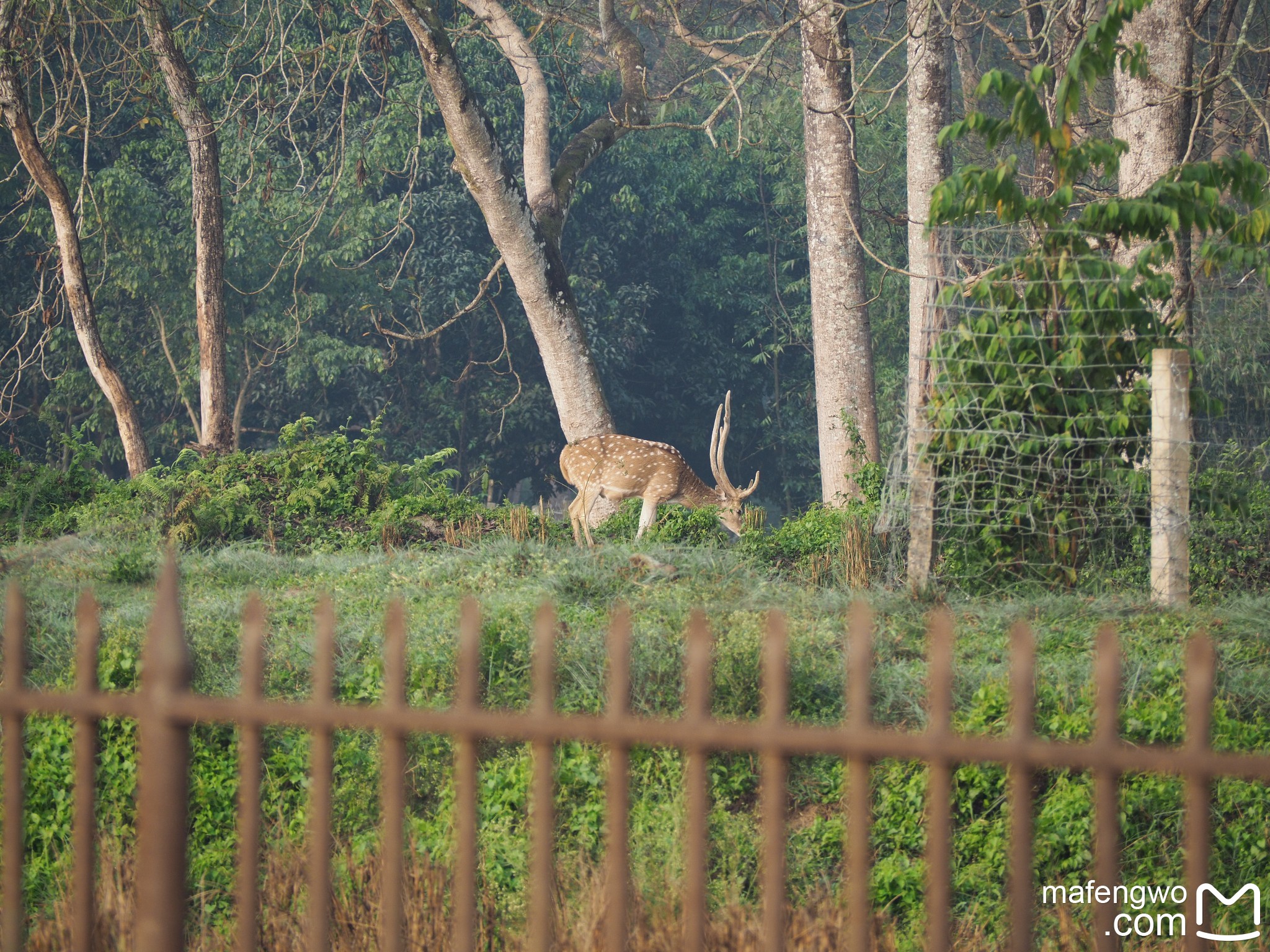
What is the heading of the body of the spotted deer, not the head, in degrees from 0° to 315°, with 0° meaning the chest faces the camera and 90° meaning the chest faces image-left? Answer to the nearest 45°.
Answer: approximately 270°

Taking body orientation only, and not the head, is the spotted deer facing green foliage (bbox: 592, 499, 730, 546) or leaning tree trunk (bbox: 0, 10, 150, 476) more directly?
the green foliage

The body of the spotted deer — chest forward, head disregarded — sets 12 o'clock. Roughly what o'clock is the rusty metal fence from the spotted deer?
The rusty metal fence is roughly at 3 o'clock from the spotted deer.

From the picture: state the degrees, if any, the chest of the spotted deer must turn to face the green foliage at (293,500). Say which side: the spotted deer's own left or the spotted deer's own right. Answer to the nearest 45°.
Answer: approximately 180°

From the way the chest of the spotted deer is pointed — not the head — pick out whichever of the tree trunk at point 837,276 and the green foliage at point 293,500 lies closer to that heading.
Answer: the tree trunk

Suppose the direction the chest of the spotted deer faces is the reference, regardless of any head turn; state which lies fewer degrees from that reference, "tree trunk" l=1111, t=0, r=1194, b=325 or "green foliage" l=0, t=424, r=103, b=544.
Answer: the tree trunk

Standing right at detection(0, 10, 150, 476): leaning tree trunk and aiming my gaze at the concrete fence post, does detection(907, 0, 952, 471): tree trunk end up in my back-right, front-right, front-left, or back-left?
front-left

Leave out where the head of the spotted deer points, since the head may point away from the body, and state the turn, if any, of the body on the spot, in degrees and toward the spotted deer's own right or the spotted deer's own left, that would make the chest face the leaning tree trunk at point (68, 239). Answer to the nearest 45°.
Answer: approximately 180°

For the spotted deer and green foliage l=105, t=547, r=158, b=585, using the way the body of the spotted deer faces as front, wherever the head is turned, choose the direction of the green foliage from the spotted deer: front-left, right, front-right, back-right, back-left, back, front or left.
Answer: back-right

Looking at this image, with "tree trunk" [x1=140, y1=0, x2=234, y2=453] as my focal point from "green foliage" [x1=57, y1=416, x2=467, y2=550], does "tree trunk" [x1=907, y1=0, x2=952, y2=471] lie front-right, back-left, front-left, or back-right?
back-right

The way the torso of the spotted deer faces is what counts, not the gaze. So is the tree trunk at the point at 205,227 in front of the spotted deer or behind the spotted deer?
behind

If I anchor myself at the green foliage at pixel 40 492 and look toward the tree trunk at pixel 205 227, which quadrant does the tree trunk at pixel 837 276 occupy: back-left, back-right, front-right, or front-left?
front-right

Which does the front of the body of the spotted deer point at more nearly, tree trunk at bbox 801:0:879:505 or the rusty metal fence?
the tree trunk
